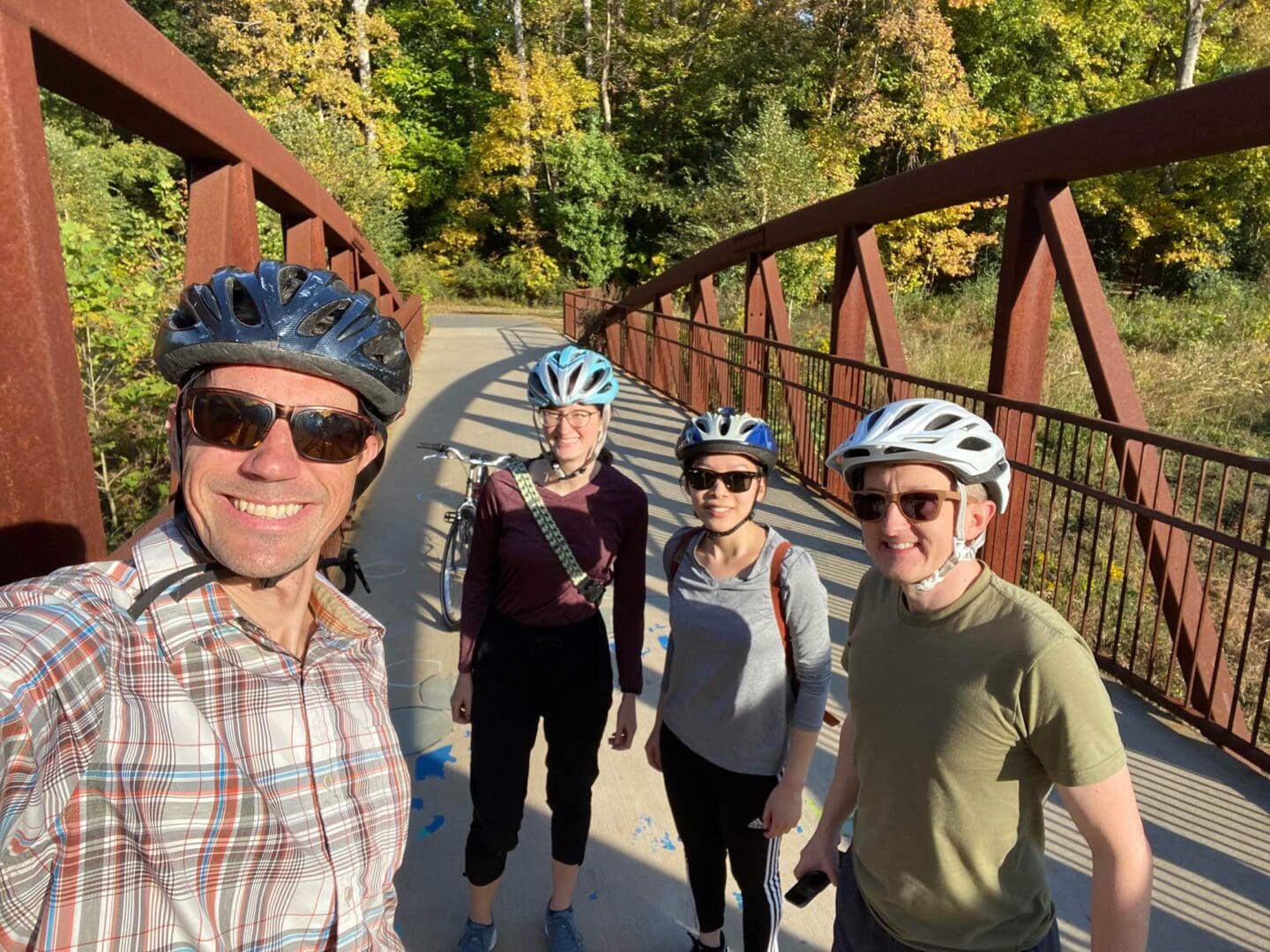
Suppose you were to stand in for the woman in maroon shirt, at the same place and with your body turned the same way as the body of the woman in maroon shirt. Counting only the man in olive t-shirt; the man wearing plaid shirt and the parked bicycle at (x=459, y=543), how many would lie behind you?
1

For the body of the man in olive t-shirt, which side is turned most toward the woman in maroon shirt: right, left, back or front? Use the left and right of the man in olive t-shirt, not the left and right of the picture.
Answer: right

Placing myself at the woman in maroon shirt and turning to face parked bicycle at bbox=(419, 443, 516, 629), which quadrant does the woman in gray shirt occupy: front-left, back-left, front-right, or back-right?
back-right

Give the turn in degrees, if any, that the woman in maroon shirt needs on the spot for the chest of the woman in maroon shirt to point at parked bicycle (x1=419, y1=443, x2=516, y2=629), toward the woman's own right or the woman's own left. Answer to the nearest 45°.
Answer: approximately 180°

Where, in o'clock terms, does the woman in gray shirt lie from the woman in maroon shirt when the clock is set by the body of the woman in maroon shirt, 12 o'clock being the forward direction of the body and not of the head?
The woman in gray shirt is roughly at 10 o'clock from the woman in maroon shirt.

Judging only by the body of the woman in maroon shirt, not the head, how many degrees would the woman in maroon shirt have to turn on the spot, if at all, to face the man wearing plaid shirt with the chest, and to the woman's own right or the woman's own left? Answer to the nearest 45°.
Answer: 0° — they already face them

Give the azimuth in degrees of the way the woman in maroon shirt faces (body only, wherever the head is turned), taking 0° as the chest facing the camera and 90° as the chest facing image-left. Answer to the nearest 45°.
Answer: approximately 0°

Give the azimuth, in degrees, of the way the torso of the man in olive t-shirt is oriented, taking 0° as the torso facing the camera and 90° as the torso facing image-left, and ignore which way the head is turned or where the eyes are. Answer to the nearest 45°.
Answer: approximately 45°

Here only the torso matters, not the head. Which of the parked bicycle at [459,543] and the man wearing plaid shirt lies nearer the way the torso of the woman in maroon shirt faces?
the man wearing plaid shirt

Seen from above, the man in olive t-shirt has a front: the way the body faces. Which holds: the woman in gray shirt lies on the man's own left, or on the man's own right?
on the man's own right

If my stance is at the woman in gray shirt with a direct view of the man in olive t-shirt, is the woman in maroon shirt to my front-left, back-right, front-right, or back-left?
back-right
